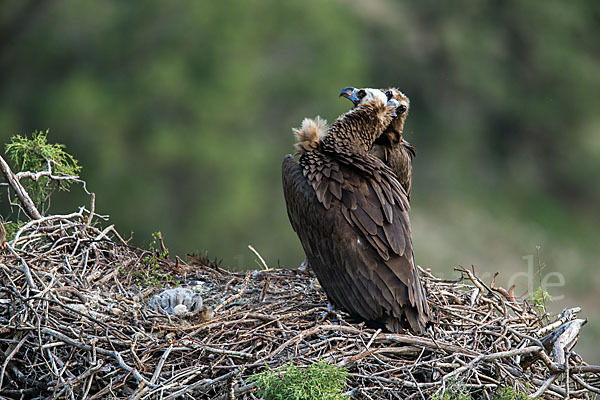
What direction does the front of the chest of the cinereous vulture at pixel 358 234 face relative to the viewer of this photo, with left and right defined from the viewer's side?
facing away from the viewer and to the left of the viewer

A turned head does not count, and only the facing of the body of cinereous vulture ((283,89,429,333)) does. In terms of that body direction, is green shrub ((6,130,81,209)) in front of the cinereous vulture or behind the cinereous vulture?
in front
